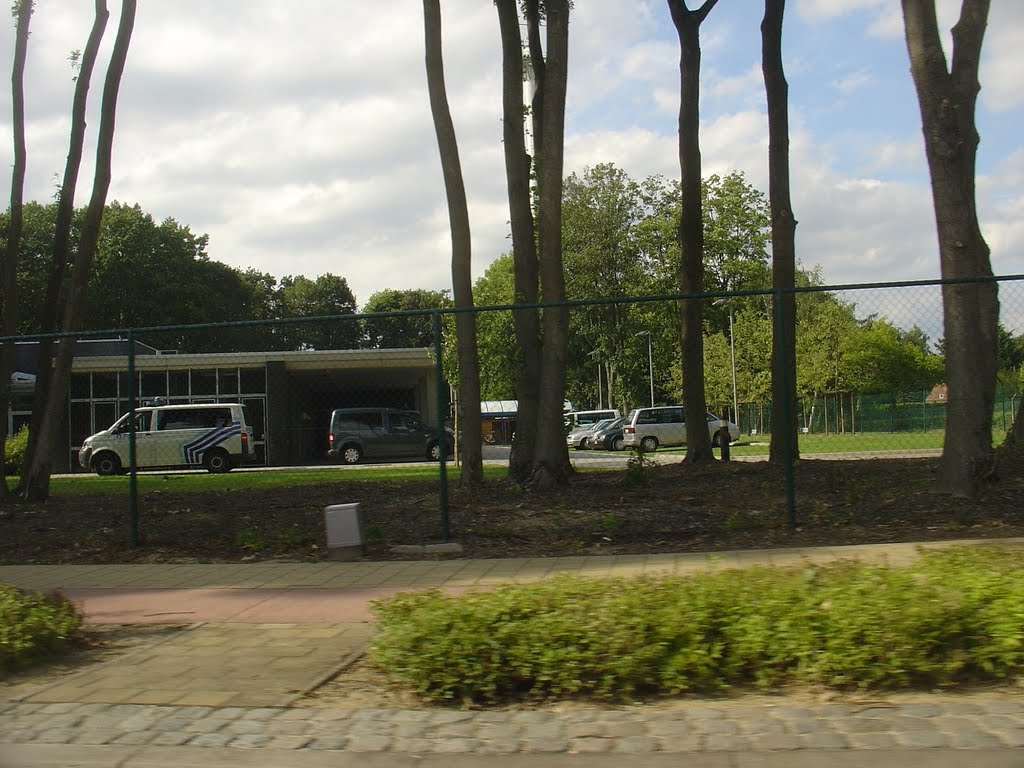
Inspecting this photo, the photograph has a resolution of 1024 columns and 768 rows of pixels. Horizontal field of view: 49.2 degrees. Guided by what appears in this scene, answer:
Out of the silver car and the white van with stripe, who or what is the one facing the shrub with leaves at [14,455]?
the white van with stripe

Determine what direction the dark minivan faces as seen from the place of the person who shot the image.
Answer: facing to the right of the viewer

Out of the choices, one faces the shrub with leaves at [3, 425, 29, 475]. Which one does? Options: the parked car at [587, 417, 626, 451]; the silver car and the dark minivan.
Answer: the parked car

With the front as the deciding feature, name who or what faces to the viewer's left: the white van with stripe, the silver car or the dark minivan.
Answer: the white van with stripe

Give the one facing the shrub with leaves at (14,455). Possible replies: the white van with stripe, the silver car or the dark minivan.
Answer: the white van with stripe

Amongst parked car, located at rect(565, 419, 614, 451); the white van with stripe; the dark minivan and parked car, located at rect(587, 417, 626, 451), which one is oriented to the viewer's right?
the dark minivan

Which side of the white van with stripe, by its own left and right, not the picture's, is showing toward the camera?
left

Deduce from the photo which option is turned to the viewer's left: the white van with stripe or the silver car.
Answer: the white van with stripe

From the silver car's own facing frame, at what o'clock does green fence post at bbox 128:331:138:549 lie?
The green fence post is roughly at 5 o'clock from the silver car.

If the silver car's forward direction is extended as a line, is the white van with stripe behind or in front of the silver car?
behind

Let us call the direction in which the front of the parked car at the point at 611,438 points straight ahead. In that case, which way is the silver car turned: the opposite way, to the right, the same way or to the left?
the opposite way

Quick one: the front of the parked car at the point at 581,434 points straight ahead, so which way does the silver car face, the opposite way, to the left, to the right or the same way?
the opposite way

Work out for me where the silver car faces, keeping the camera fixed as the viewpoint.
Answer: facing away from the viewer and to the right of the viewer

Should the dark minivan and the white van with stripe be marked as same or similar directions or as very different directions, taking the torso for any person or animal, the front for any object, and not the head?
very different directions
